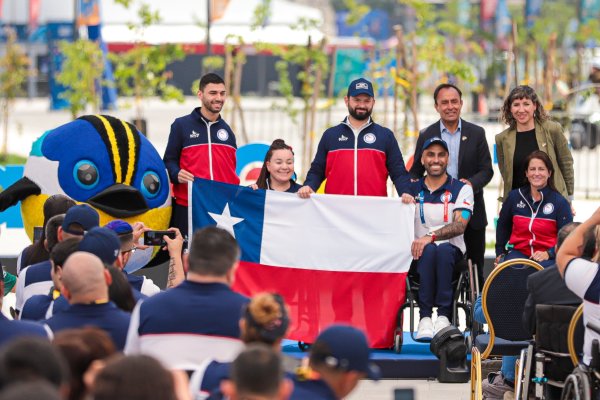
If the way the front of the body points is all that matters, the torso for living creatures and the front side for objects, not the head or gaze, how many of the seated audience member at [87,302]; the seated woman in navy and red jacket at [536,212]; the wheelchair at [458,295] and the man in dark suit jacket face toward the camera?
3

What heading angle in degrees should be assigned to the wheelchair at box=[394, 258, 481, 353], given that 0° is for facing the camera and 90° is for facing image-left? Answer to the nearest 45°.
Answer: approximately 0°

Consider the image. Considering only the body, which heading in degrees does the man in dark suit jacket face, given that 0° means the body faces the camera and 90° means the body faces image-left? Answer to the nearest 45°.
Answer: approximately 0°

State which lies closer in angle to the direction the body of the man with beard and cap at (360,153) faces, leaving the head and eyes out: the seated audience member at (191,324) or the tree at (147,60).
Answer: the seated audience member

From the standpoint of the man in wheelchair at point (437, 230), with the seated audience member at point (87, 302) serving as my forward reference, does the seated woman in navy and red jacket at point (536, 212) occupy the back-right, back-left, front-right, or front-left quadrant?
back-left

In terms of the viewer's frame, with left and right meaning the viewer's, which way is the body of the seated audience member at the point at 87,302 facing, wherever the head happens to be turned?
facing away from the viewer

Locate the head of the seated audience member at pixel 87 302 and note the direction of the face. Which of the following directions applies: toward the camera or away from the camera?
away from the camera
